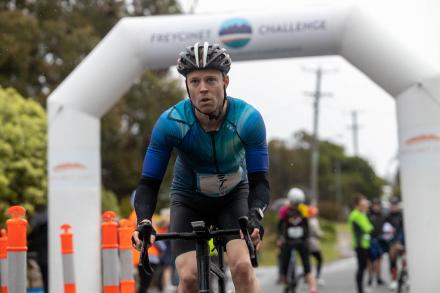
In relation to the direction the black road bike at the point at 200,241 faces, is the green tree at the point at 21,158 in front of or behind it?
behind

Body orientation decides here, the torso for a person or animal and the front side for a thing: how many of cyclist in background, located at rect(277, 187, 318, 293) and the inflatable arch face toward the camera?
2

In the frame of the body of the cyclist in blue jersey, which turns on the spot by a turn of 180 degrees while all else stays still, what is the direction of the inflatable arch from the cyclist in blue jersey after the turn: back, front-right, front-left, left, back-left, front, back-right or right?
front

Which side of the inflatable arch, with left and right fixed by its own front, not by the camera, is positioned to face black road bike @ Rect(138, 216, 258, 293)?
front

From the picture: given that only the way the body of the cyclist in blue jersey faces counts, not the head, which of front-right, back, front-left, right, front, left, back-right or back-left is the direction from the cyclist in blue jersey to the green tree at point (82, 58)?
back

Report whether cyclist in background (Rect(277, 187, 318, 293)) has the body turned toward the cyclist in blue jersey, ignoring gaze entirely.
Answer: yes

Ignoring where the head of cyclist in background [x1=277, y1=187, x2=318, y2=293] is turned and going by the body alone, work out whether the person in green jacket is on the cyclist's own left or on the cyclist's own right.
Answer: on the cyclist's own left

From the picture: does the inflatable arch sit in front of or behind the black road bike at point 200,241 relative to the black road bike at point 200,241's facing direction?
behind

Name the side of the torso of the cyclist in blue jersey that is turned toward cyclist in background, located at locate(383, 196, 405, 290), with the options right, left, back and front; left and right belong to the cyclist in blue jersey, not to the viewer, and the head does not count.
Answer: back

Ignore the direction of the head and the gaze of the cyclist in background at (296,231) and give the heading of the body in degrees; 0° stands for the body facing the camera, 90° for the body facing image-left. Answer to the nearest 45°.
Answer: approximately 0°

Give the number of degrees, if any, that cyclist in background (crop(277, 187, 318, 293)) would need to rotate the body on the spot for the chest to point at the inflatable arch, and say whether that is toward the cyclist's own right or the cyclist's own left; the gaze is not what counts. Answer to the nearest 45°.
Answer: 0° — they already face it

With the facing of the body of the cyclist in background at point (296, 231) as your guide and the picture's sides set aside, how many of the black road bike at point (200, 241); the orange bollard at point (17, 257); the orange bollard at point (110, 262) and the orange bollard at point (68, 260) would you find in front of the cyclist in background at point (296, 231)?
4

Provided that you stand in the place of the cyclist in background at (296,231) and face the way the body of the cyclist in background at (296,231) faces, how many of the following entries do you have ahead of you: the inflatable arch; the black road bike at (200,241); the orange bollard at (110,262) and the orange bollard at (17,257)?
4

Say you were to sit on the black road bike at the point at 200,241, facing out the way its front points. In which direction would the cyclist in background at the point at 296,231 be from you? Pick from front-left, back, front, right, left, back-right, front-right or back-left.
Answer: back
